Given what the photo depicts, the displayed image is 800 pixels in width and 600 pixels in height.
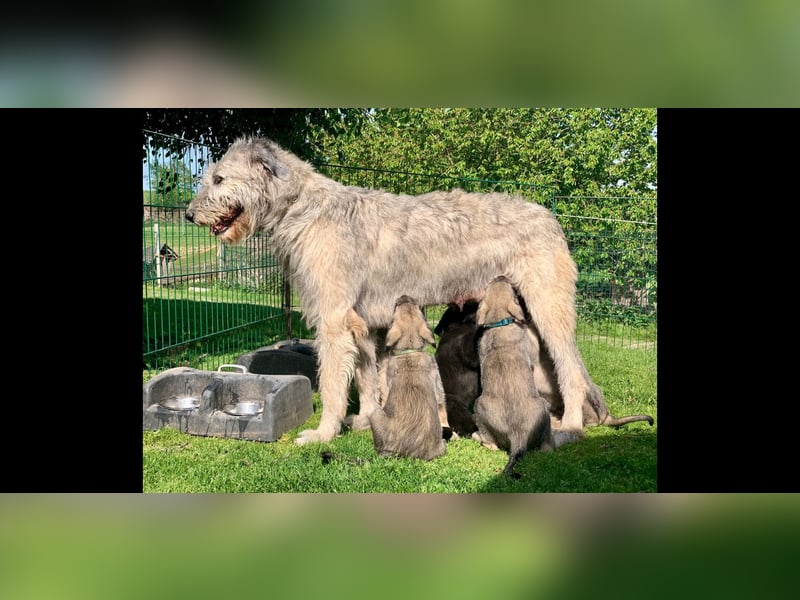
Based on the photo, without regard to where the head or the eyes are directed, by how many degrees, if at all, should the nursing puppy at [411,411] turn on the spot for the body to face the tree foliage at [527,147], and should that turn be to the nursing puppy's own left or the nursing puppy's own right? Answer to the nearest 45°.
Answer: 0° — it already faces it

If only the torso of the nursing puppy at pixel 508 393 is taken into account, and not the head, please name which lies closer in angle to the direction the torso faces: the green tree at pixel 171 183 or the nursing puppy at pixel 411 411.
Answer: the green tree

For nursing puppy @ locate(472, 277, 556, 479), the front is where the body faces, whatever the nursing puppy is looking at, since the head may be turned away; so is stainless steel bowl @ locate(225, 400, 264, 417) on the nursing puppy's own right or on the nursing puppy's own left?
on the nursing puppy's own left

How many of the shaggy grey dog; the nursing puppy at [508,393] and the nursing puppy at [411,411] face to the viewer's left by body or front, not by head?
1

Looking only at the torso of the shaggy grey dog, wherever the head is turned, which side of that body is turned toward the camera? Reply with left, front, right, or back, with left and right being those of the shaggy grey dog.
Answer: left

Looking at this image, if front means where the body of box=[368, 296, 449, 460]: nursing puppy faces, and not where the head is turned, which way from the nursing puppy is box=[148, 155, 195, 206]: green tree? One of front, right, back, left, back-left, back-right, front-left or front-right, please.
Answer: front-left

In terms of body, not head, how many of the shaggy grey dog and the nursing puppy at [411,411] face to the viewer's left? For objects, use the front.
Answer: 1

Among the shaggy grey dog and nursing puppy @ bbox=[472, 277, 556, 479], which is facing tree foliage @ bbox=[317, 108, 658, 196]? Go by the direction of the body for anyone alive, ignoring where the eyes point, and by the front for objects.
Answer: the nursing puppy

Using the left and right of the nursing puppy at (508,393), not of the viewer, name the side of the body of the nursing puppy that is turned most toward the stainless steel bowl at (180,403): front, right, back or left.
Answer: left

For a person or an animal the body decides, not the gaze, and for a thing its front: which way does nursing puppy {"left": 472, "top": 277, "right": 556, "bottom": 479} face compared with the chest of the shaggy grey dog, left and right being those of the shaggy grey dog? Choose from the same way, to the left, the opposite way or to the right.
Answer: to the right

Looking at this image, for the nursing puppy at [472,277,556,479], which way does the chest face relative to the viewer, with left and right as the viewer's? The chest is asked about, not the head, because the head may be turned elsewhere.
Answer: facing away from the viewer

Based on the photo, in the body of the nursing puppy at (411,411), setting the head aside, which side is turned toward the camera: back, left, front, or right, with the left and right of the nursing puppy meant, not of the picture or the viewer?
back

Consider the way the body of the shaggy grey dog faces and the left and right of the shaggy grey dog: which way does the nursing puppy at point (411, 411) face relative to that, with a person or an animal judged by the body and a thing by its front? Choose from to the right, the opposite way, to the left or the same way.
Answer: to the right

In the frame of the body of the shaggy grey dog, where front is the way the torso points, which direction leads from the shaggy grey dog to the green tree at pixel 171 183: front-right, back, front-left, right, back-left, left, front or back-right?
front-right
